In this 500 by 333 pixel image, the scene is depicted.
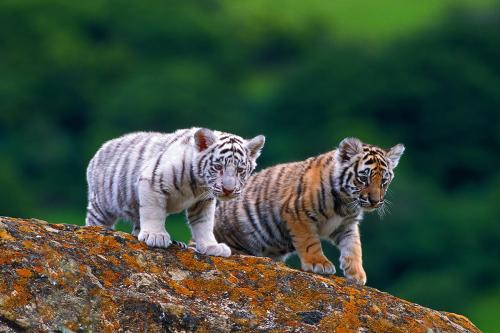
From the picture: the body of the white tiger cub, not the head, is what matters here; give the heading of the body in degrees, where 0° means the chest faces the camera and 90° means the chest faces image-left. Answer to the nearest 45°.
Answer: approximately 315°

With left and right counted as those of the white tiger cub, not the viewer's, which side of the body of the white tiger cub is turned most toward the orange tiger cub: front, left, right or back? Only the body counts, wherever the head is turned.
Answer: left

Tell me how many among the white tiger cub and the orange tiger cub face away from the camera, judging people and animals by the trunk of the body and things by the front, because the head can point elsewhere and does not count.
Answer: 0
